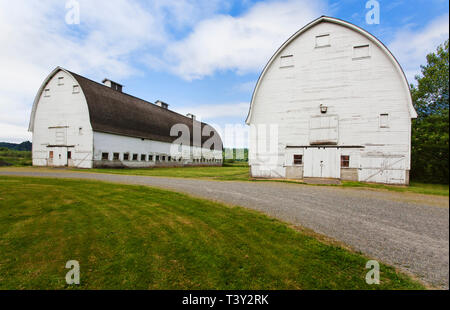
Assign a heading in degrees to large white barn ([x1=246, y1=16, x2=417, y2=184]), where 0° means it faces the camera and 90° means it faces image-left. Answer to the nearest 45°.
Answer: approximately 0°

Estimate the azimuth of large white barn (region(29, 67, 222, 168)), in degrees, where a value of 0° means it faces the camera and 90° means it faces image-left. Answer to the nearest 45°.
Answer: approximately 45°

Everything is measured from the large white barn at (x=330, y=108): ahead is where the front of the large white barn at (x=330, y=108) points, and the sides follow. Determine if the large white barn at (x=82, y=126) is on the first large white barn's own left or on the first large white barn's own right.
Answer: on the first large white barn's own right

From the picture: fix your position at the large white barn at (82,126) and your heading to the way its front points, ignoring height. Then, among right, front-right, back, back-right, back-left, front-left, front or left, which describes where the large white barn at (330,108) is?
left

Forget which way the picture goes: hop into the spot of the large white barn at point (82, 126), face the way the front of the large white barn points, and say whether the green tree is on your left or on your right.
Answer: on your left
